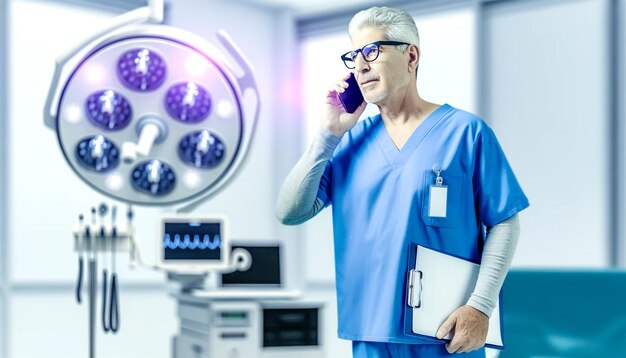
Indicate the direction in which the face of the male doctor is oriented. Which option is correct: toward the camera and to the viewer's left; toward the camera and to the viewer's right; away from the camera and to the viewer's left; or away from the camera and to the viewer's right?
toward the camera and to the viewer's left

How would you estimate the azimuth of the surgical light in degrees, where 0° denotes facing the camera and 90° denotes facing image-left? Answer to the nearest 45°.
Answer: approximately 0°

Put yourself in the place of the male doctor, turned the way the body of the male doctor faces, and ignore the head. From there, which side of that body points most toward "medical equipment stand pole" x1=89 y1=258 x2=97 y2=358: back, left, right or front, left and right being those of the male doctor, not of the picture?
right

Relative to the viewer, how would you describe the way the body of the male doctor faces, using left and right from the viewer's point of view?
facing the viewer and to the left of the viewer

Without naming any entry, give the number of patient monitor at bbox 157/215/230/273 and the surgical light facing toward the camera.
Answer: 2

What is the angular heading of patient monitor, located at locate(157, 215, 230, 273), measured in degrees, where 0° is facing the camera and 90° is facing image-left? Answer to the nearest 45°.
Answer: approximately 0°

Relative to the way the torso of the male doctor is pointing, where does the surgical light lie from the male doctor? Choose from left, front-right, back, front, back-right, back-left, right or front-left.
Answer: right
